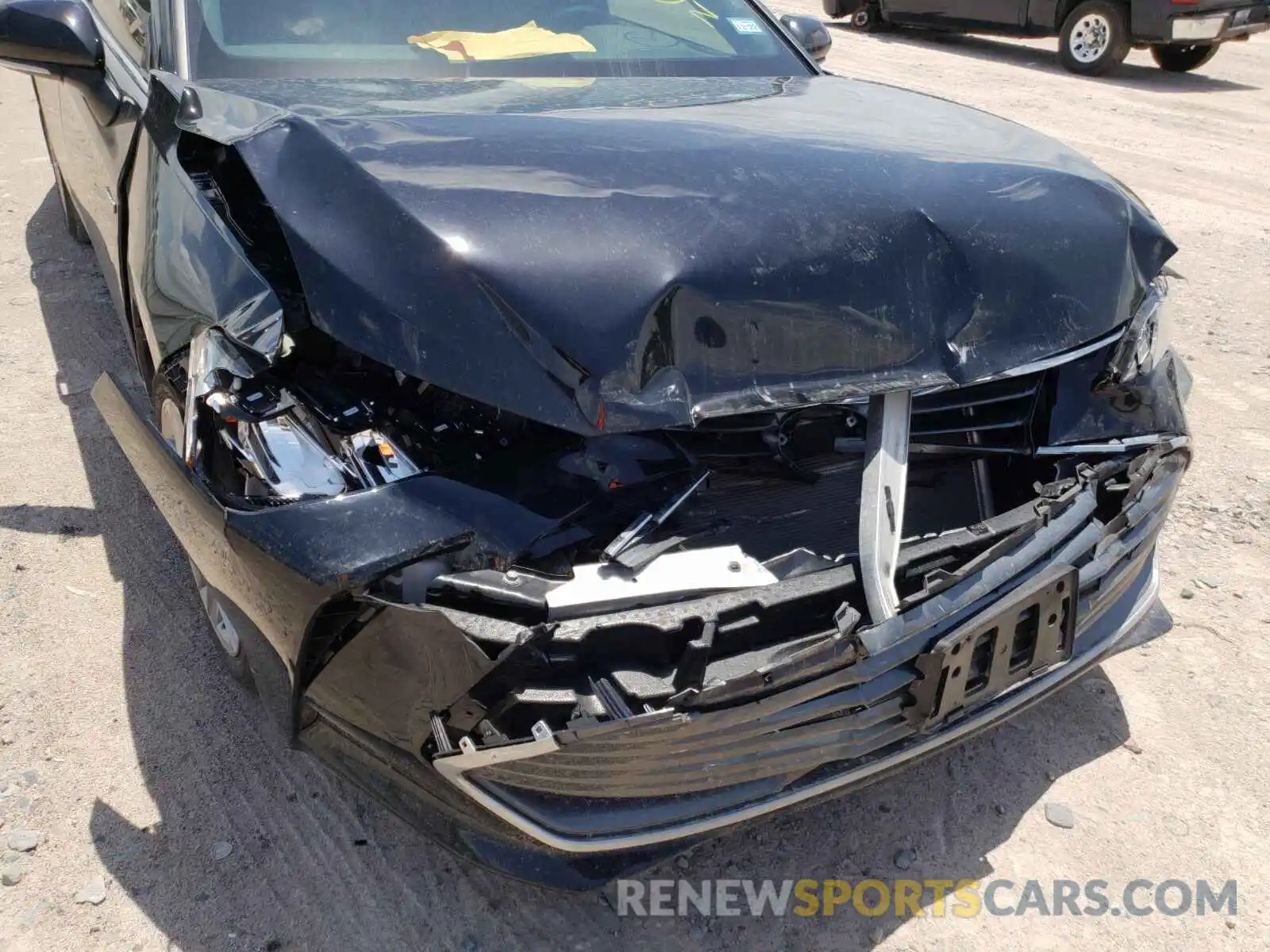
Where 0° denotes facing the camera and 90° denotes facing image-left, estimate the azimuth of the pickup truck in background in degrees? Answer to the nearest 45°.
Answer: approximately 135°

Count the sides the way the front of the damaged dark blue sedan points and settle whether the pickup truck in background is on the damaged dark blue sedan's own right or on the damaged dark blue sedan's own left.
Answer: on the damaged dark blue sedan's own left

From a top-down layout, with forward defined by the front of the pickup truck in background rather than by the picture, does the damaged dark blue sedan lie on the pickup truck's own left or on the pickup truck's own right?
on the pickup truck's own left

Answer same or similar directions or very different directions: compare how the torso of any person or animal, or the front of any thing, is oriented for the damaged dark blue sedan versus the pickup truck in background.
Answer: very different directions

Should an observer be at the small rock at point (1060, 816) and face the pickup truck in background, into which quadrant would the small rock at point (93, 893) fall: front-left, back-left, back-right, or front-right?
back-left

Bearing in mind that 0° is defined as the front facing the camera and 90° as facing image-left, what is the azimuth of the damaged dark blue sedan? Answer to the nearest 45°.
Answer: approximately 315°
